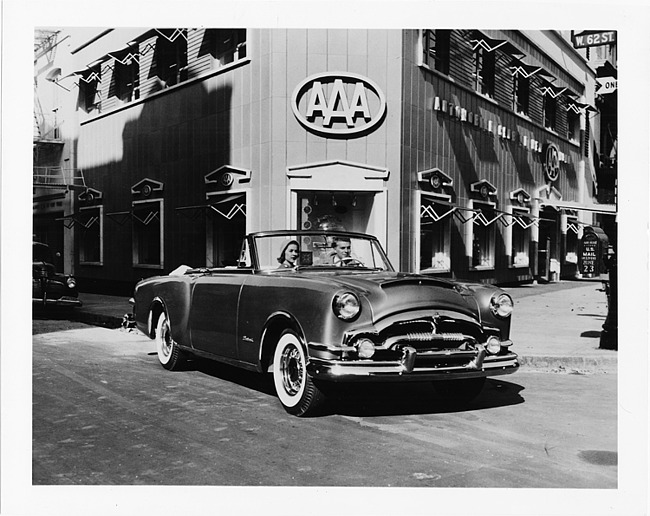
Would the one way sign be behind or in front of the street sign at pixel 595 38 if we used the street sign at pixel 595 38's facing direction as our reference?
behind

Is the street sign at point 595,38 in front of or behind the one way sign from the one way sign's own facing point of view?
in front

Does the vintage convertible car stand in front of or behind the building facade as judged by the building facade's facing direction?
in front

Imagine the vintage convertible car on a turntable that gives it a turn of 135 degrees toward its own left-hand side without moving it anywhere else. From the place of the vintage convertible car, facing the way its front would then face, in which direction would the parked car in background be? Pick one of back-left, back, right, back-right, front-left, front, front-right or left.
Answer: front-left

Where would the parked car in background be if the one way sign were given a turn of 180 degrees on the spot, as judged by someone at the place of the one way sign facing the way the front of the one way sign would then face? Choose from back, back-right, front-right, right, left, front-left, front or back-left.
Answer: left

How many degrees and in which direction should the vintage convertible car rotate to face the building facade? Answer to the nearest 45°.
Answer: approximately 135° to its left
